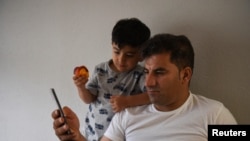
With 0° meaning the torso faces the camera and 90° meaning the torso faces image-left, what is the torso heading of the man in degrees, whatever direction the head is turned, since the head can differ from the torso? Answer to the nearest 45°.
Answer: approximately 45°
